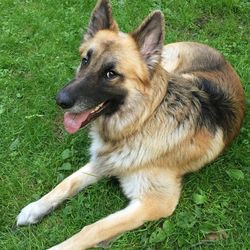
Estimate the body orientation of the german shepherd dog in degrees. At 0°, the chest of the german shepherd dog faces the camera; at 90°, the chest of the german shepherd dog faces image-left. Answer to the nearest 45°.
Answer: approximately 45°
